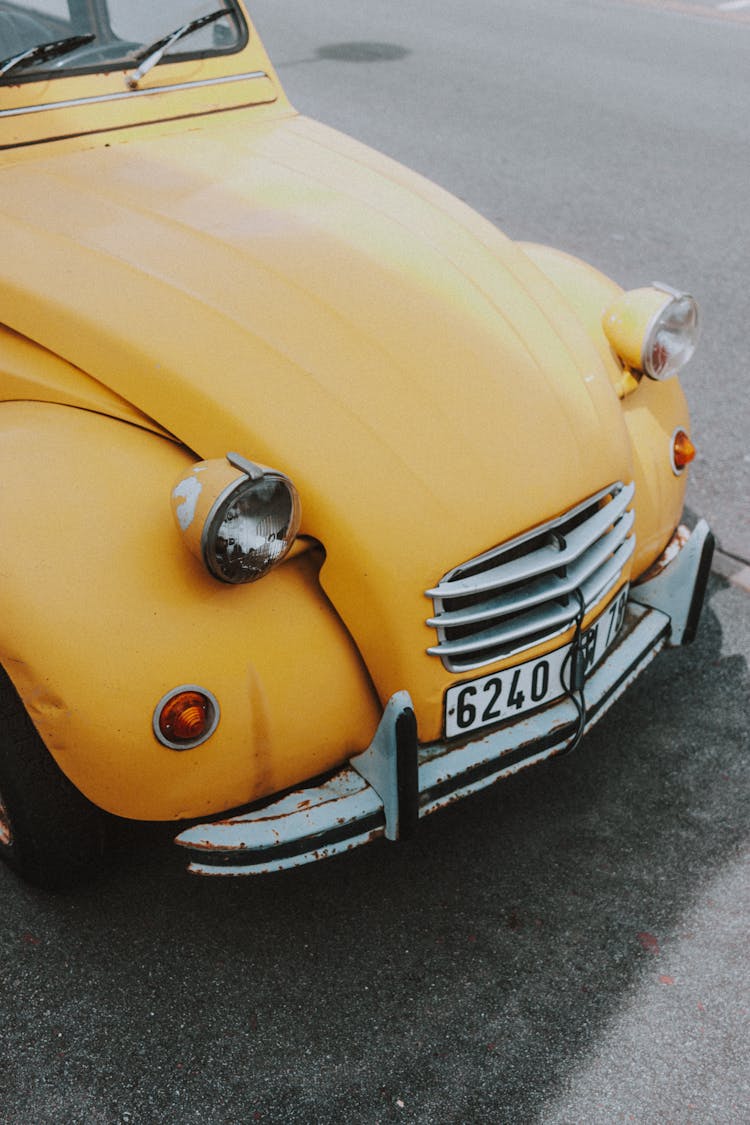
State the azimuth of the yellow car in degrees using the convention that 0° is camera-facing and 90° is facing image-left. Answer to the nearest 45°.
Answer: approximately 315°
